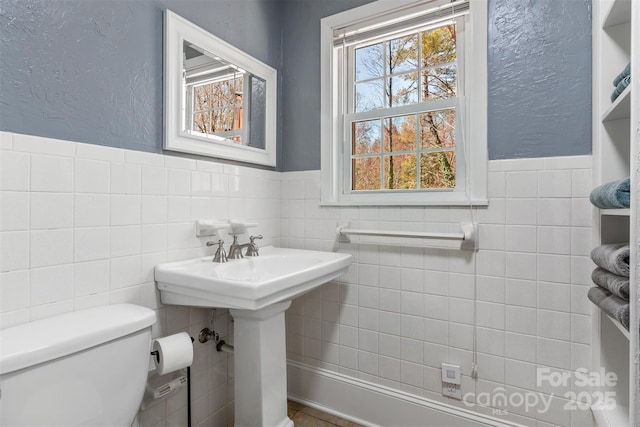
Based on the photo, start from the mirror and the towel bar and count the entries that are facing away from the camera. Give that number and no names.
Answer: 0

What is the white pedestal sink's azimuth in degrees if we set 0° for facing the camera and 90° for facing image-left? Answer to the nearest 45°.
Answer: approximately 315°

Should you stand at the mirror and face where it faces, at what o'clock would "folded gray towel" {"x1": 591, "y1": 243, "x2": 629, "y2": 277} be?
The folded gray towel is roughly at 12 o'clock from the mirror.

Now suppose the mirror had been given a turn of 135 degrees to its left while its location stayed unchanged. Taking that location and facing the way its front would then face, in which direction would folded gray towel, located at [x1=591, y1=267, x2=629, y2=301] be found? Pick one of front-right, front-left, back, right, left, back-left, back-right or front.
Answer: back-right

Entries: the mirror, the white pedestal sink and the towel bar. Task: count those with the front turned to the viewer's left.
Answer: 0

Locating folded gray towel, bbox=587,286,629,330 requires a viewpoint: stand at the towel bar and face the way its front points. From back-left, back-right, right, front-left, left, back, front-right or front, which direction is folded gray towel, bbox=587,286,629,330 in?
front-left

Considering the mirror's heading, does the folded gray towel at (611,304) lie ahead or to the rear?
ahead

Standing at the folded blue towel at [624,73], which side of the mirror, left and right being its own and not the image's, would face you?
front

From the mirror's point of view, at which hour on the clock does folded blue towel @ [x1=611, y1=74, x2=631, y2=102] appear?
The folded blue towel is roughly at 12 o'clock from the mirror.

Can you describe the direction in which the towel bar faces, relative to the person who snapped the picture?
facing the viewer

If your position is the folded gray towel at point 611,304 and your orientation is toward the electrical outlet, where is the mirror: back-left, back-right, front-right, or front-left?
front-left

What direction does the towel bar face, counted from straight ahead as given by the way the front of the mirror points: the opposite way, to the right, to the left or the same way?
to the right

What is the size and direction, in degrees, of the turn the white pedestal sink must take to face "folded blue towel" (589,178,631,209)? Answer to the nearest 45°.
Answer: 0° — it already faces it

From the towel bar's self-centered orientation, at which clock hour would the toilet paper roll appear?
The toilet paper roll is roughly at 2 o'clock from the towel bar.

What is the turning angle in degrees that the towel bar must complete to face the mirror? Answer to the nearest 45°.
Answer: approximately 90° to its right

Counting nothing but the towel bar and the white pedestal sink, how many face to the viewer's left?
0
